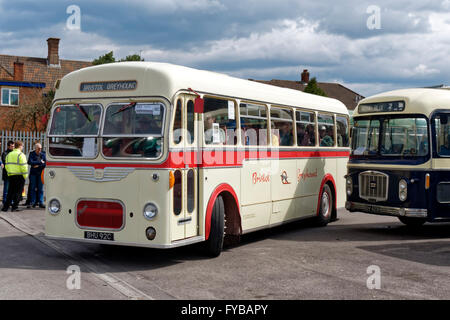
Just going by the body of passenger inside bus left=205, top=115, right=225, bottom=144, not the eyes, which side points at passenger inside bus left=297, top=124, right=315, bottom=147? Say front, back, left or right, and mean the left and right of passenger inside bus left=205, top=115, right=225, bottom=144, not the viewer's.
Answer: back

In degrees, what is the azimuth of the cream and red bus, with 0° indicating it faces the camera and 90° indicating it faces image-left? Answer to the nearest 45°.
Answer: approximately 45°

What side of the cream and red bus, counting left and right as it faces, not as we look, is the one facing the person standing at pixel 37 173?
right

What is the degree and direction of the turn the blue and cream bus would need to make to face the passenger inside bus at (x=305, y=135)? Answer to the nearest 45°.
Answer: approximately 45° to its right

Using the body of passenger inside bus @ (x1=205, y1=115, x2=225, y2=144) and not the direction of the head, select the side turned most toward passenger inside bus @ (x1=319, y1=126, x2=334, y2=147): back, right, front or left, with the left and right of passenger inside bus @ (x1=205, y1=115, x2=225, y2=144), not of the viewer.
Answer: back

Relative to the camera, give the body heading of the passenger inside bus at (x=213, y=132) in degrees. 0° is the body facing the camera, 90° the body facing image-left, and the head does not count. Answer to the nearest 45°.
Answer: approximately 45°

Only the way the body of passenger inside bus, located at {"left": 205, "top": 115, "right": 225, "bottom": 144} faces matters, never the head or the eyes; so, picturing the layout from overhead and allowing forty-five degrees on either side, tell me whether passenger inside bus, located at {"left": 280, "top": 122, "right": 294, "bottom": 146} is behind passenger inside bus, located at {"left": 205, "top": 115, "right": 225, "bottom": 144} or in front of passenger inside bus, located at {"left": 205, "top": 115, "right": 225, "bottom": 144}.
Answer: behind
